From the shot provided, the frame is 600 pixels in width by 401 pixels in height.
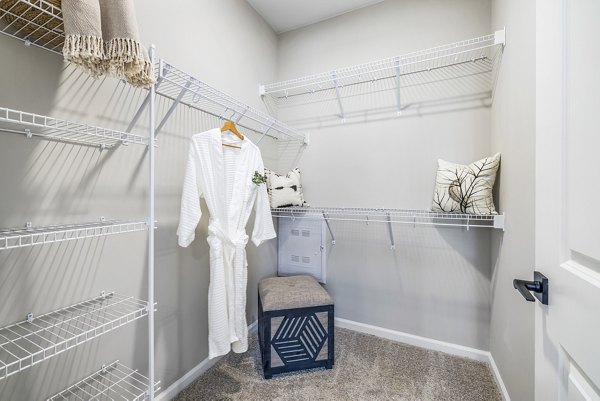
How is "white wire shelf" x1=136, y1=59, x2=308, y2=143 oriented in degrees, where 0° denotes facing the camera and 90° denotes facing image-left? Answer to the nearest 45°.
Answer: approximately 315°

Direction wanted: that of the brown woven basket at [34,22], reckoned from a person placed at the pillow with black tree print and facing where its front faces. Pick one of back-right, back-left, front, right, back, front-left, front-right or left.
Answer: front-right

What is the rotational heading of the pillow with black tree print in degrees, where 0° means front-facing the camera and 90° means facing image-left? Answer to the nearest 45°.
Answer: approximately 0°

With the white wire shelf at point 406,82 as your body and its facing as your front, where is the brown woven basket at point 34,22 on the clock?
The brown woven basket is roughly at 12 o'clock from the white wire shelf.

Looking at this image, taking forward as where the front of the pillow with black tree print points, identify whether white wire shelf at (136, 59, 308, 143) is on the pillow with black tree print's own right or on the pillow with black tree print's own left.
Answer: on the pillow with black tree print's own right

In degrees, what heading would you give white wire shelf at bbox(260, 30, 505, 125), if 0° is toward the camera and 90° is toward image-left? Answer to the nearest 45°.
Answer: approximately 45°

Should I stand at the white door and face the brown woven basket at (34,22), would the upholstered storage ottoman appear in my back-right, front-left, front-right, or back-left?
front-right

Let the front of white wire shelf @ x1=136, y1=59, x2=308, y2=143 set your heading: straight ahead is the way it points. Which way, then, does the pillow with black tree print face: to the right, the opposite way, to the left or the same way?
to the right

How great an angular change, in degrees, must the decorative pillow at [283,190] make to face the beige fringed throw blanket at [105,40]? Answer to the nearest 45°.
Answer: approximately 45° to its right

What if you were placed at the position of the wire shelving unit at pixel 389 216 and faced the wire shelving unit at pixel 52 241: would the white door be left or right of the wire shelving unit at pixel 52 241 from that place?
left

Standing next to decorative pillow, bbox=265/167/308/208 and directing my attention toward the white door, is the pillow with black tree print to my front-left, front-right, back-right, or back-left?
front-left

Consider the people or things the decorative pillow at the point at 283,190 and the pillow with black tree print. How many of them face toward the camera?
2
